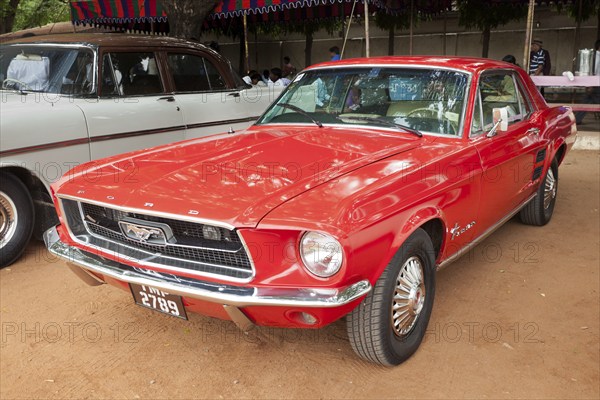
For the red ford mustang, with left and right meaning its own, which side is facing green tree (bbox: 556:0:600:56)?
back

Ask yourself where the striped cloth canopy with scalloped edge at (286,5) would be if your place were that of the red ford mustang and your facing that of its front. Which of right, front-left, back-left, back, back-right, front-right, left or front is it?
back-right

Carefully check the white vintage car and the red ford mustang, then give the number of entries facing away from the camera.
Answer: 0

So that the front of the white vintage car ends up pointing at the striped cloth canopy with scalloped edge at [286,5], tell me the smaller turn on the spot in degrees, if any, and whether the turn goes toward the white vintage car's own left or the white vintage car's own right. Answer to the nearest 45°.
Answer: approximately 180°

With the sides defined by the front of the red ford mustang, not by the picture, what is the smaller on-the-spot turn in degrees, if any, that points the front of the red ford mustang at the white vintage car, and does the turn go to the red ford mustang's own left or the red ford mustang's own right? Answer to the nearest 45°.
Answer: approximately 90° to the red ford mustang's own right

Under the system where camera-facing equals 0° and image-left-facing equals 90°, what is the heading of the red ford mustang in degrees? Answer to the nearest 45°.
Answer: approximately 45°
